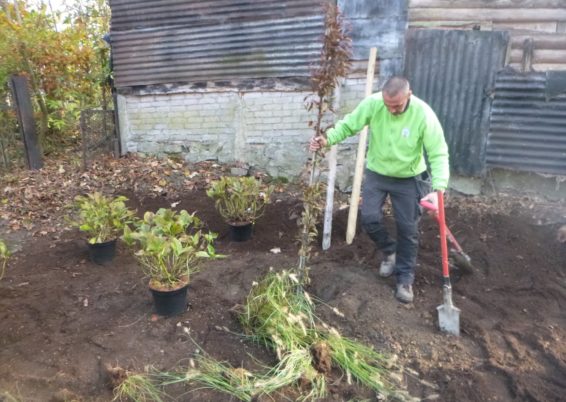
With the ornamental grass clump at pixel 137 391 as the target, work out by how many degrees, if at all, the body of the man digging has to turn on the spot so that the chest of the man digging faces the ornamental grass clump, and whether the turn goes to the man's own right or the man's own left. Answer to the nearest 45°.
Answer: approximately 45° to the man's own right

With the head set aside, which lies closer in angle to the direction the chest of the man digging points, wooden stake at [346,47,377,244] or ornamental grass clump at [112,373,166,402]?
the ornamental grass clump

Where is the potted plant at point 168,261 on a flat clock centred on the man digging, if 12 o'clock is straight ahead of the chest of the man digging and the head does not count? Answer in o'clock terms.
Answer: The potted plant is roughly at 2 o'clock from the man digging.

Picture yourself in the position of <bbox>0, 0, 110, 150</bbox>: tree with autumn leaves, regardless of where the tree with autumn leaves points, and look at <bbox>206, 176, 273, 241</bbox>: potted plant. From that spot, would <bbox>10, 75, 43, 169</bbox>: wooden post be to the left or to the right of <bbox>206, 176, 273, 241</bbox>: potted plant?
right

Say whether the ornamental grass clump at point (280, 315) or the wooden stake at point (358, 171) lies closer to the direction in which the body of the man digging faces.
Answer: the ornamental grass clump

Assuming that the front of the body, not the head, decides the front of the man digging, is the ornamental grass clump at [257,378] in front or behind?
in front

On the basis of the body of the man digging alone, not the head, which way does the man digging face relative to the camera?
toward the camera

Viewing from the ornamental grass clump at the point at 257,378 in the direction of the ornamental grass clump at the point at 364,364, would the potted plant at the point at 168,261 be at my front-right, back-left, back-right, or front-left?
back-left

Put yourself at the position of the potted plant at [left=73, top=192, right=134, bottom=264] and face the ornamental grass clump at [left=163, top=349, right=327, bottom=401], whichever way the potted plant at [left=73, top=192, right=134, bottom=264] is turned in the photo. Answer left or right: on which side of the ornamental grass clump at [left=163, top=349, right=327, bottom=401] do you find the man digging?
left

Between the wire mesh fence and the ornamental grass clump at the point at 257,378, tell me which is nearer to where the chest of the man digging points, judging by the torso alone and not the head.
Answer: the ornamental grass clump

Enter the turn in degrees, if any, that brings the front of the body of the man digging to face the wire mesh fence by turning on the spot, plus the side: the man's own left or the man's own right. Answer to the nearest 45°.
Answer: approximately 90° to the man's own right
